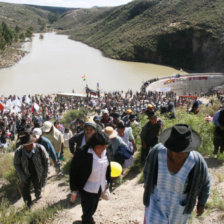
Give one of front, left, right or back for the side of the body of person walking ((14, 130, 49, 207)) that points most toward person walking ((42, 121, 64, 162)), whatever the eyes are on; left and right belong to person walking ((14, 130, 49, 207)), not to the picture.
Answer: back

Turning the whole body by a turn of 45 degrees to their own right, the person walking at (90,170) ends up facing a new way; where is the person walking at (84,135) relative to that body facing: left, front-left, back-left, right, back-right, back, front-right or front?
back

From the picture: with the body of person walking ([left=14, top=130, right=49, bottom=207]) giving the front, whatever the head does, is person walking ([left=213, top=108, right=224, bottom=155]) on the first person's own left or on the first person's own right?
on the first person's own left

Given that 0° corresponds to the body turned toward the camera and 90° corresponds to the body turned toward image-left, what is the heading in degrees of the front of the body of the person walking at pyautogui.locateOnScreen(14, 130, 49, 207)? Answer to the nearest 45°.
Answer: approximately 0°

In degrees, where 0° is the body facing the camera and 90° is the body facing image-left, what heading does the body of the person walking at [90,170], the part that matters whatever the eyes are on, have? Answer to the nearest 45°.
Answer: approximately 315°

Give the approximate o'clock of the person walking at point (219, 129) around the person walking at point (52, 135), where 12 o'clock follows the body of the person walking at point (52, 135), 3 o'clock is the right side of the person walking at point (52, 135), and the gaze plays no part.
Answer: the person walking at point (219, 129) is roughly at 8 o'clock from the person walking at point (52, 135).

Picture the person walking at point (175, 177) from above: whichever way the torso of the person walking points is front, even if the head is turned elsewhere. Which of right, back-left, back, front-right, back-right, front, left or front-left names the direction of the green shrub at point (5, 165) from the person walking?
back-right

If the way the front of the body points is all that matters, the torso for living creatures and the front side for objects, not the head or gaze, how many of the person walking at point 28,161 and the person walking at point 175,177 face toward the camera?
2

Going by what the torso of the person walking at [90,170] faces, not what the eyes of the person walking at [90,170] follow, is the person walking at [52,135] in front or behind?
behind

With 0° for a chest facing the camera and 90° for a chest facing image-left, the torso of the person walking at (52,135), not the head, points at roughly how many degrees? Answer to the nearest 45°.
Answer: approximately 45°
